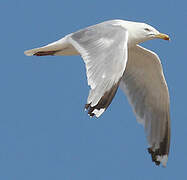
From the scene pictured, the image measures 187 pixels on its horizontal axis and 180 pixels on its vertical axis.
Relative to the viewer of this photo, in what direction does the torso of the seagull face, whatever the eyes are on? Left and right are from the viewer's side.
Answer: facing to the right of the viewer
